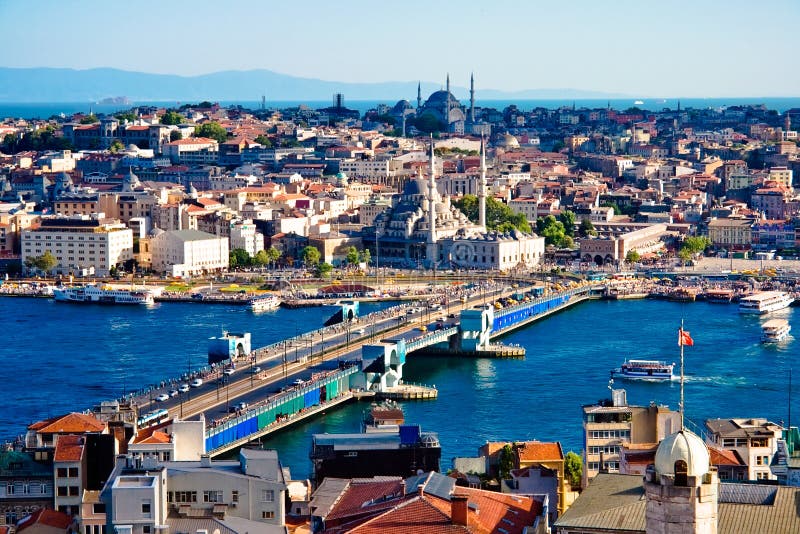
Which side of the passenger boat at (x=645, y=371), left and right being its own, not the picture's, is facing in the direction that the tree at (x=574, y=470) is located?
left

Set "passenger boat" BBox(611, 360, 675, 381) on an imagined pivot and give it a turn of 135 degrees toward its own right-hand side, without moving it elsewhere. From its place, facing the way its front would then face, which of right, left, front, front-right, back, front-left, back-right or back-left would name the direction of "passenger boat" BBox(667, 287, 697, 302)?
front-left

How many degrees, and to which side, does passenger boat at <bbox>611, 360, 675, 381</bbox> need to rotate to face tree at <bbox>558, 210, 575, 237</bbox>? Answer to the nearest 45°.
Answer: approximately 90° to its right

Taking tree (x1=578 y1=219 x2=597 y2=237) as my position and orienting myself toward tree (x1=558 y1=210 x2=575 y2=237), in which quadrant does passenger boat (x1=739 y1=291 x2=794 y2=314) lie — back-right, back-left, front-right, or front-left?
back-left

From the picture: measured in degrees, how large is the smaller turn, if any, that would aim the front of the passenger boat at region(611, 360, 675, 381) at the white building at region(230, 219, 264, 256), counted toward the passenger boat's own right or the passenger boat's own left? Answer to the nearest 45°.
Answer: approximately 45° to the passenger boat's own right

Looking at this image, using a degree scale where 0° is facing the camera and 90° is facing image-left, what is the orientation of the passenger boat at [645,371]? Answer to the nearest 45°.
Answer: approximately 90°

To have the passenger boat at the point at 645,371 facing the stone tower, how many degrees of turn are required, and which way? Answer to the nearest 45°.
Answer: approximately 90° to its left

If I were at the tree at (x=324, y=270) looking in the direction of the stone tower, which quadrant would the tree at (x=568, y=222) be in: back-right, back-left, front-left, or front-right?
back-left

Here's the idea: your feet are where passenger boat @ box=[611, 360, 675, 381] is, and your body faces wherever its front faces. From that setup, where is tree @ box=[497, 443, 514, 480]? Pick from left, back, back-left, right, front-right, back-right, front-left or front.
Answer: left

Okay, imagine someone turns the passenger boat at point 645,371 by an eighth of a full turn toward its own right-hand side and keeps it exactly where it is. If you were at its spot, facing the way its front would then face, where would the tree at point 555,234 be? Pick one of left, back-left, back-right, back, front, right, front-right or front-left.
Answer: front-right

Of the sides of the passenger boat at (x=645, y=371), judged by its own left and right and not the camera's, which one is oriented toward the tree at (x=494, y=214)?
right

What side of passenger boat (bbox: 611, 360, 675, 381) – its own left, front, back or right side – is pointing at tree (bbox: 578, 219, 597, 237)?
right
